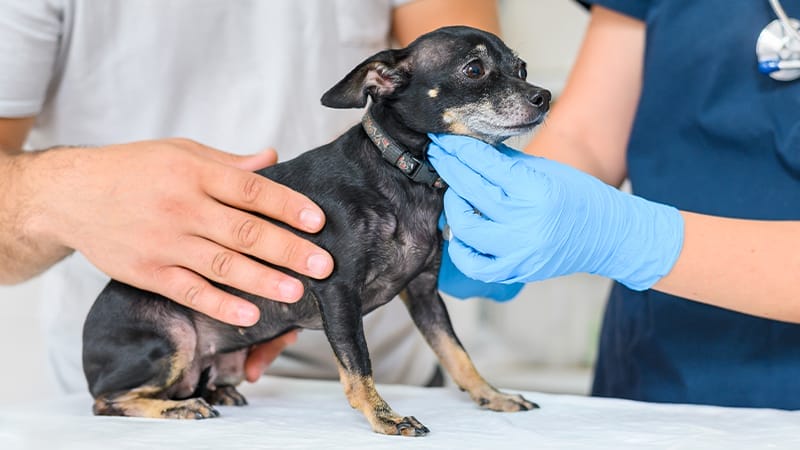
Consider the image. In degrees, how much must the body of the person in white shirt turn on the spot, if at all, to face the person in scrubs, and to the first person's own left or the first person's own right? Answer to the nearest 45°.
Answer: approximately 90° to the first person's own left

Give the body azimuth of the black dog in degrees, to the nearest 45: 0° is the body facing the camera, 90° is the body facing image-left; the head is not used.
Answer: approximately 315°

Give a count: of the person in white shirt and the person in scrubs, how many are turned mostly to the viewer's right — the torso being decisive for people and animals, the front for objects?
0

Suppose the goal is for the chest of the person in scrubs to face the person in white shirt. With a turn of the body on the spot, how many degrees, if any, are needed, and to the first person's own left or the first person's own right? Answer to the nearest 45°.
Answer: approximately 45° to the first person's own right
